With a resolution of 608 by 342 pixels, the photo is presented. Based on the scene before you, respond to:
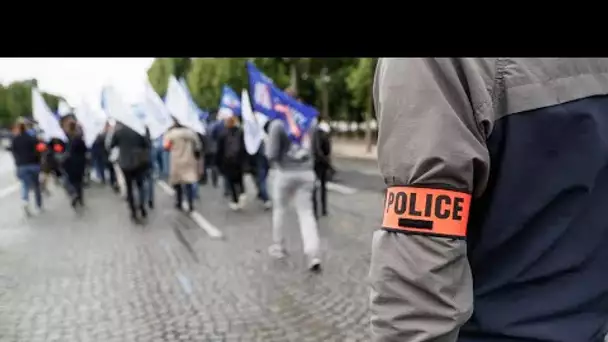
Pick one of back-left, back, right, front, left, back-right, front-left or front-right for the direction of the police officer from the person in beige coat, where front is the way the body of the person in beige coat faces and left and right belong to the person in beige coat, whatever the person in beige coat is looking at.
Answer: back

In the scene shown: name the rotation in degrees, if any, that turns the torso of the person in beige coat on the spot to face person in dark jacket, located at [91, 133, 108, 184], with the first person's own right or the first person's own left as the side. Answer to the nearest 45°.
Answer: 0° — they already face them

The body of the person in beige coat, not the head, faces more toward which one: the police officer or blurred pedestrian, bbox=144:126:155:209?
the blurred pedestrian

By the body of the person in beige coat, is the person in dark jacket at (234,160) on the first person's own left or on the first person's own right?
on the first person's own right

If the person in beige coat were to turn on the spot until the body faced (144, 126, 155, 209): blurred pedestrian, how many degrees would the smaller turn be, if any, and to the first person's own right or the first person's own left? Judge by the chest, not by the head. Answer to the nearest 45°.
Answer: approximately 45° to the first person's own left

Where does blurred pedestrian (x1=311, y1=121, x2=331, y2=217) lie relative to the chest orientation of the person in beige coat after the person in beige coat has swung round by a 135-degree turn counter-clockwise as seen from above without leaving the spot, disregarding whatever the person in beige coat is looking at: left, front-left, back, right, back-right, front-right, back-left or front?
left

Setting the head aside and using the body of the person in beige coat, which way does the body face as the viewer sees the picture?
away from the camera

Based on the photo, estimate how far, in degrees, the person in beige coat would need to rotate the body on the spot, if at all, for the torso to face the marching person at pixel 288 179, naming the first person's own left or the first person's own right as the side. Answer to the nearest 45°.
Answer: approximately 180°

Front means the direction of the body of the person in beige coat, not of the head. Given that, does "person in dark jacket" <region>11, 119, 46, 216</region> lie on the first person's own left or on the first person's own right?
on the first person's own left
